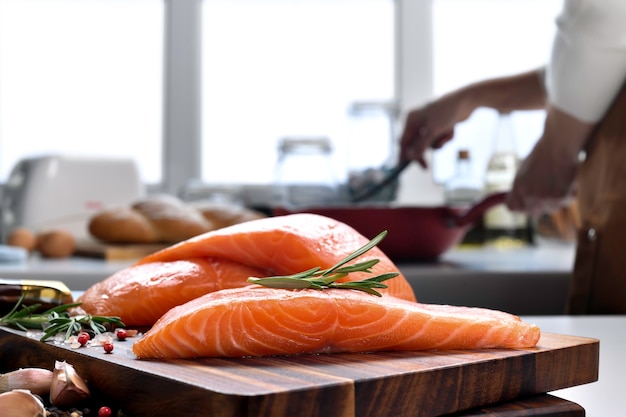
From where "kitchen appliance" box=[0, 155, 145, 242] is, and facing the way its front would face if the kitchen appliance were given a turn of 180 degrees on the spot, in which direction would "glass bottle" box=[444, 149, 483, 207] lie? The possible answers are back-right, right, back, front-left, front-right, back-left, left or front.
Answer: back-right

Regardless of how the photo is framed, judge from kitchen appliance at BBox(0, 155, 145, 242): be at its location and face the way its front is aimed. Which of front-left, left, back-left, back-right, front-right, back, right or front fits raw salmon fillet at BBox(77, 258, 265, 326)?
front

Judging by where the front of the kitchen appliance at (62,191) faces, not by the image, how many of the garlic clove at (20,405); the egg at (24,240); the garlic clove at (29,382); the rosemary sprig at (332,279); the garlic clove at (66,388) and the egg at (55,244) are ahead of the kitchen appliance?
6

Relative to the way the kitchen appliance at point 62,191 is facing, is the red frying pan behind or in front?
in front

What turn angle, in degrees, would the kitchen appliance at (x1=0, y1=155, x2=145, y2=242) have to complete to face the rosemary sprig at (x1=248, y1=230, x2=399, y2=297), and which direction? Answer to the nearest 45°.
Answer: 0° — it already faces it

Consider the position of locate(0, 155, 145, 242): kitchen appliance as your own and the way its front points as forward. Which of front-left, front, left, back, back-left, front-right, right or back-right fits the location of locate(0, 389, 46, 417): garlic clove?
front

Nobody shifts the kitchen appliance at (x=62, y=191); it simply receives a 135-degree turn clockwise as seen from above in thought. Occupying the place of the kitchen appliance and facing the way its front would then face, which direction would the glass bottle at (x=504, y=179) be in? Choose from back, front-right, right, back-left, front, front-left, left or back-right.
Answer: back

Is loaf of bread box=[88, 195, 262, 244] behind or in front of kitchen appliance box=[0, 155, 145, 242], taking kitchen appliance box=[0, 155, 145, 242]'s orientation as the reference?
in front

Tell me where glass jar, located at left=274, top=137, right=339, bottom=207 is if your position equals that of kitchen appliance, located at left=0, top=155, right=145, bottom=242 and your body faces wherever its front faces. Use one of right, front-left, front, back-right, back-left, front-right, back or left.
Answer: front-left

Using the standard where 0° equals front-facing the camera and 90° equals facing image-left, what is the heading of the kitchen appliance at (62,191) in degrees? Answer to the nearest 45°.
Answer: approximately 0°

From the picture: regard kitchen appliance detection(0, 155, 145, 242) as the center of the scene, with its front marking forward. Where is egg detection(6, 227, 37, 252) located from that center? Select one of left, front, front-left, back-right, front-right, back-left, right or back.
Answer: front

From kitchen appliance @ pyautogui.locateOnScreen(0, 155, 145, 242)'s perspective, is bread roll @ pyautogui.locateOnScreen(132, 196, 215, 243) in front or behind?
in front

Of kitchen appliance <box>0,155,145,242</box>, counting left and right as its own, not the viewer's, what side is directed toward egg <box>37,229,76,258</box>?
front
